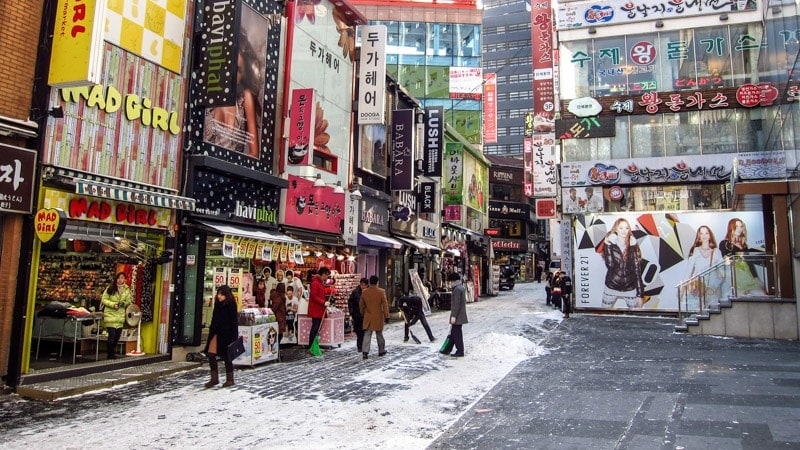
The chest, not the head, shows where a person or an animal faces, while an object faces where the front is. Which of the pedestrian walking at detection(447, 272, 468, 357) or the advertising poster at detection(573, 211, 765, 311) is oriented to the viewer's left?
the pedestrian walking

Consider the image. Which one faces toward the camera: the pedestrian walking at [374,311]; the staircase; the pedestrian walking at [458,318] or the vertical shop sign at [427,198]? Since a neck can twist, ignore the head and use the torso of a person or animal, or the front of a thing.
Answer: the vertical shop sign

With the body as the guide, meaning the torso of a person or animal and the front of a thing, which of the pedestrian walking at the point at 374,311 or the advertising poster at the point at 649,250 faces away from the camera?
the pedestrian walking

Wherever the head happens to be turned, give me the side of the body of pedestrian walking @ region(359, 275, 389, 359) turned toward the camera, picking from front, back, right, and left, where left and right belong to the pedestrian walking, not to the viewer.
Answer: back

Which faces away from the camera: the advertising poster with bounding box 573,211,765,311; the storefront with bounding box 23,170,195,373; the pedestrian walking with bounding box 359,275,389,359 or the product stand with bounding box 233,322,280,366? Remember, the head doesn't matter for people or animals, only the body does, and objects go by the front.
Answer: the pedestrian walking

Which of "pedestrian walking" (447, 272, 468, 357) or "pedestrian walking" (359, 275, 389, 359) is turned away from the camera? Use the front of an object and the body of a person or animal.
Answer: "pedestrian walking" (359, 275, 389, 359)

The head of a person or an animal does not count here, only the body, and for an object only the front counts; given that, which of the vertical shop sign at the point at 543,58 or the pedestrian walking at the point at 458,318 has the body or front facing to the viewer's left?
the pedestrian walking

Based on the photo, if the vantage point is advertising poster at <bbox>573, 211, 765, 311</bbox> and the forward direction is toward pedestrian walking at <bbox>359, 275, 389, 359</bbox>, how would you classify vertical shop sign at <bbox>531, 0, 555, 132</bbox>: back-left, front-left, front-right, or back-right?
back-right

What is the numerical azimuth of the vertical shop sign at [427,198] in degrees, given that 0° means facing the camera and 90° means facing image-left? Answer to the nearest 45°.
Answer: approximately 0°

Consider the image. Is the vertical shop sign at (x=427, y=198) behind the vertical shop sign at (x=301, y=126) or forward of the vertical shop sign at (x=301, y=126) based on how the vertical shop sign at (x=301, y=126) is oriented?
behind

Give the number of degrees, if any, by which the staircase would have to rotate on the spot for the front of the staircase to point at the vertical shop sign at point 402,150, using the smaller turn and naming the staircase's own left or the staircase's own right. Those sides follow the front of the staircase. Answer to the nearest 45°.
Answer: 0° — it already faces it

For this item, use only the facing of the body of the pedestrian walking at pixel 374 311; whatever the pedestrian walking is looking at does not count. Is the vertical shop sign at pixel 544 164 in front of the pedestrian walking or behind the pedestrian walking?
in front

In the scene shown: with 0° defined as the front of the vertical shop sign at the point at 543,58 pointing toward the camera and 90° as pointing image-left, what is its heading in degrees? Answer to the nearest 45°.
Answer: approximately 0°
